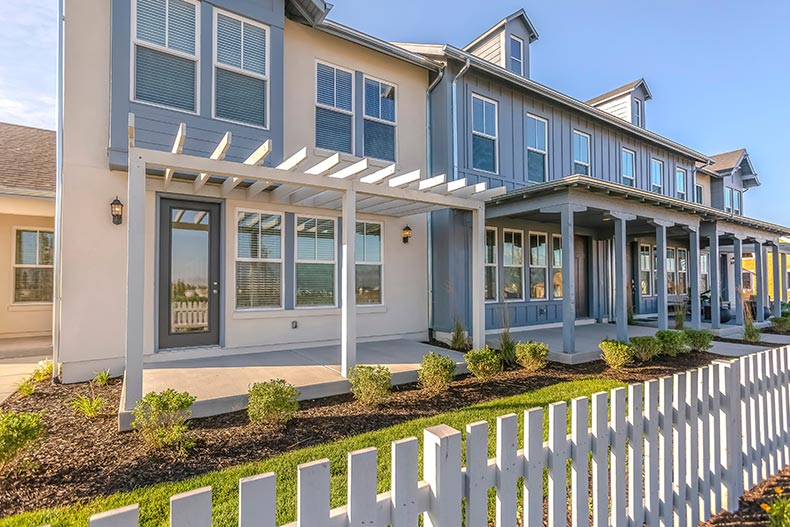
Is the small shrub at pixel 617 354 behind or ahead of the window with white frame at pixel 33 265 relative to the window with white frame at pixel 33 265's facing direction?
ahead

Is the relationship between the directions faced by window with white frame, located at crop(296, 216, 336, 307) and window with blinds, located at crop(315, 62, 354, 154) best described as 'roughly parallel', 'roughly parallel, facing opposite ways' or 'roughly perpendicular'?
roughly parallel

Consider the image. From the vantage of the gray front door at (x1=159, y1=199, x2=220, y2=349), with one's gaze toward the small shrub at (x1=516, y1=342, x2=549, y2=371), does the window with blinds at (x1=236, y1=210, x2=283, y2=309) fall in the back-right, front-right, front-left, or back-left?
front-left

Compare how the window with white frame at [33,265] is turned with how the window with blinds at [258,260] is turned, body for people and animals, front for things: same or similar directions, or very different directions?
same or similar directions

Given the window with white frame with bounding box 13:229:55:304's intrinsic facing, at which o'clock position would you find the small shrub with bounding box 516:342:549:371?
The small shrub is roughly at 11 o'clock from the window with white frame.

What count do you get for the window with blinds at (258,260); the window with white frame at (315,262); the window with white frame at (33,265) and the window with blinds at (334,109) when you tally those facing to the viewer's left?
0

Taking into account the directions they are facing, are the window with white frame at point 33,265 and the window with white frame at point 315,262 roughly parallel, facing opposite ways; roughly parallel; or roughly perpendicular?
roughly parallel

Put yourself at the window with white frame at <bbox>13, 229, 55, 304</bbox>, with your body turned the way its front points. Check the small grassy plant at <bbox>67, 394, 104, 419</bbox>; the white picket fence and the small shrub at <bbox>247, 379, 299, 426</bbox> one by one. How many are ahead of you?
3

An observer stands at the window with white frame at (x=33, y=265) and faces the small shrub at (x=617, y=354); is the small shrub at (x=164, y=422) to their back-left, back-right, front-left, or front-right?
front-right

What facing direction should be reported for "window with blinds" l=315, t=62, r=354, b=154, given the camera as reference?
facing the viewer and to the right of the viewer

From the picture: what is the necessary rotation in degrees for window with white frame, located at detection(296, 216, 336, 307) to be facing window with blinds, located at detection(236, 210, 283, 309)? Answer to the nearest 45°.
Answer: approximately 90° to its right

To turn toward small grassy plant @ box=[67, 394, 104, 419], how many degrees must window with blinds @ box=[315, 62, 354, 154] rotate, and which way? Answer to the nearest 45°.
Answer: approximately 90° to its right

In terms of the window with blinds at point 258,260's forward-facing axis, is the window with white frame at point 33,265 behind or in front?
behind

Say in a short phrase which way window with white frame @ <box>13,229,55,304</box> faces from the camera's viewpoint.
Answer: facing the viewer
